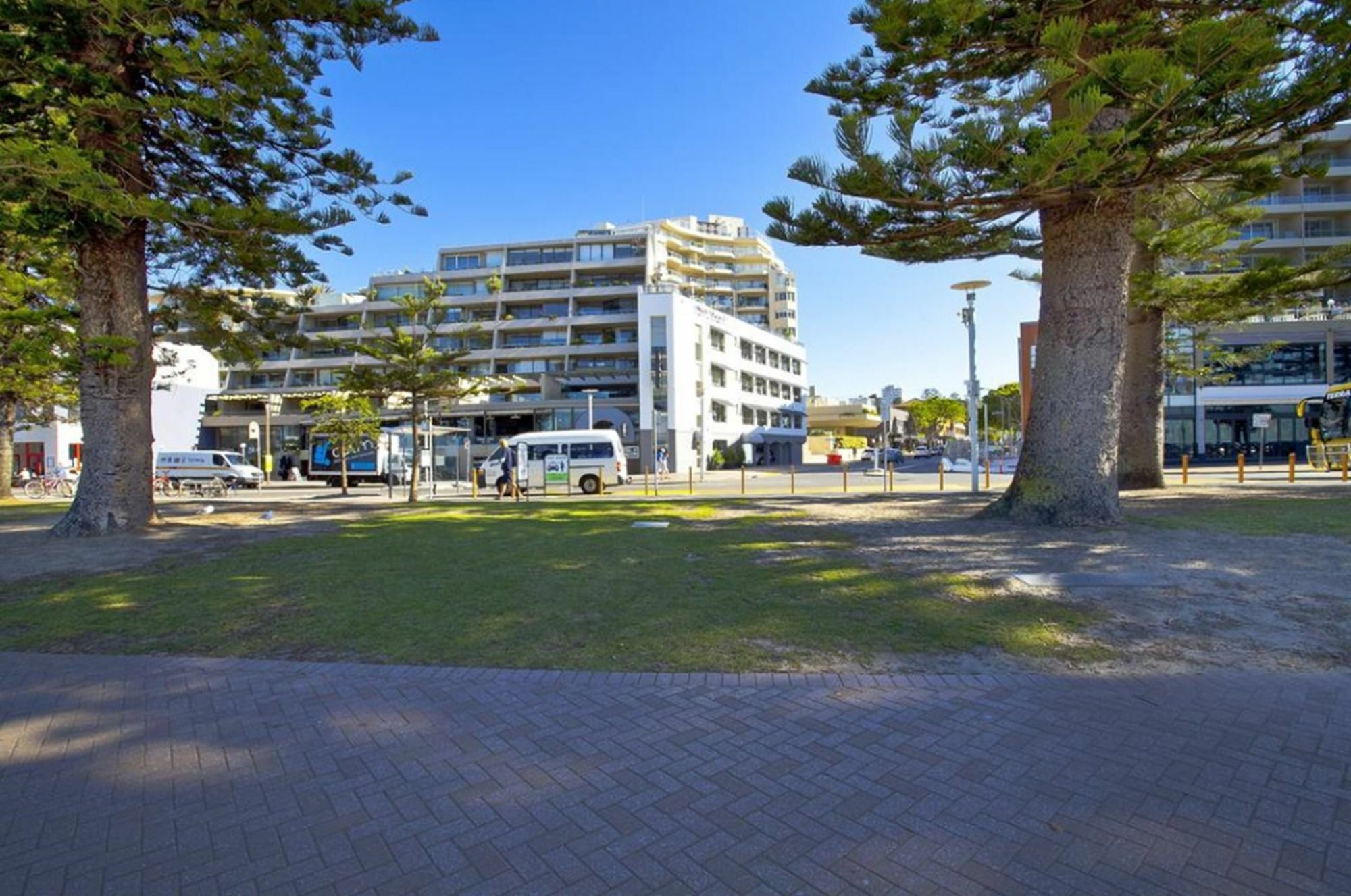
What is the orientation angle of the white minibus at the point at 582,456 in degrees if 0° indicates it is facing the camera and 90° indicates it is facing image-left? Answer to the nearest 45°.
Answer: approximately 90°

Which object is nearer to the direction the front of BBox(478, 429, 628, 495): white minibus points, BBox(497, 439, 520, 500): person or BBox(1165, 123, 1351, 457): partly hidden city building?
the person

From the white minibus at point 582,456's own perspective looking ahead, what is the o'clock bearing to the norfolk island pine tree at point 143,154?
The norfolk island pine tree is roughly at 10 o'clock from the white minibus.

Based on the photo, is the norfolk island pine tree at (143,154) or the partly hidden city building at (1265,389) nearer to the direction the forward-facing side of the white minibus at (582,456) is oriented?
the norfolk island pine tree

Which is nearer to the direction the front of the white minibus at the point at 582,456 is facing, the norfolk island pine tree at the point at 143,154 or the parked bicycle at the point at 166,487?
the parked bicycle

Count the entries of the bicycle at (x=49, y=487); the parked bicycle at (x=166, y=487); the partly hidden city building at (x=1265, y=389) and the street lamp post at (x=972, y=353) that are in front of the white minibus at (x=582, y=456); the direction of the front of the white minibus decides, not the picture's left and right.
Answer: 2

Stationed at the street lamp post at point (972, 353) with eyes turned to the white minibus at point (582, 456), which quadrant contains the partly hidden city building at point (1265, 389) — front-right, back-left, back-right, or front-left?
back-right
